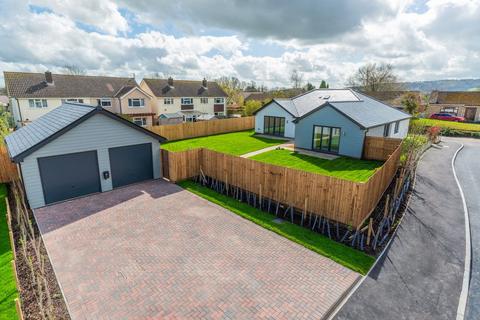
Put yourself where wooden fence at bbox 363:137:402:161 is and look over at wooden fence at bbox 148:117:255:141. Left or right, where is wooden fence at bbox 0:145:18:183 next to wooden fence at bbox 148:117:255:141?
left

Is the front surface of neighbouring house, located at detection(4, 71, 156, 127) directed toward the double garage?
yes

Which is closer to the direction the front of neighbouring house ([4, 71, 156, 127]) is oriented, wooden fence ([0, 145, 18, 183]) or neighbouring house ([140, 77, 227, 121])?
the wooden fence

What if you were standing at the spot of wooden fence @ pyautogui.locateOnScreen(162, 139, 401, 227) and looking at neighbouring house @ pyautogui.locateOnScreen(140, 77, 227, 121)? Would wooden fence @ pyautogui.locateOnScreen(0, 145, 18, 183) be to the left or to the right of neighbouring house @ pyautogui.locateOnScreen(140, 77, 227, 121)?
left

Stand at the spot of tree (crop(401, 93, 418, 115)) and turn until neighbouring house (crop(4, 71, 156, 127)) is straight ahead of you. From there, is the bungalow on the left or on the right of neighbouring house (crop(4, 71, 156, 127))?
left

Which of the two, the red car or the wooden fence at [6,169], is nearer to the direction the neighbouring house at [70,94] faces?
the wooden fence

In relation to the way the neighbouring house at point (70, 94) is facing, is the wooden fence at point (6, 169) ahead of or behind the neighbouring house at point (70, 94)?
ahead

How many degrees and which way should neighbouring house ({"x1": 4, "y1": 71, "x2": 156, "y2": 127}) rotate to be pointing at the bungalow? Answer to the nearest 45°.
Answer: approximately 45° to its left

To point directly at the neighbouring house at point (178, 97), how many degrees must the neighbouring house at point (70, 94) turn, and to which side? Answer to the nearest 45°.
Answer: approximately 90° to its left

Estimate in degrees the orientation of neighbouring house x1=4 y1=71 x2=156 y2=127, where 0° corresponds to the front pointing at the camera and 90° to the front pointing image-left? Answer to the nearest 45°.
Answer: approximately 0°

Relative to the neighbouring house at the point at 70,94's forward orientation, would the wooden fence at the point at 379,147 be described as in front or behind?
in front

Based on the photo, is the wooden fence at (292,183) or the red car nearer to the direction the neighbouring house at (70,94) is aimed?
the wooden fence

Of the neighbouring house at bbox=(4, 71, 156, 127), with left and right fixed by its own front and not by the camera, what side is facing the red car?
left
